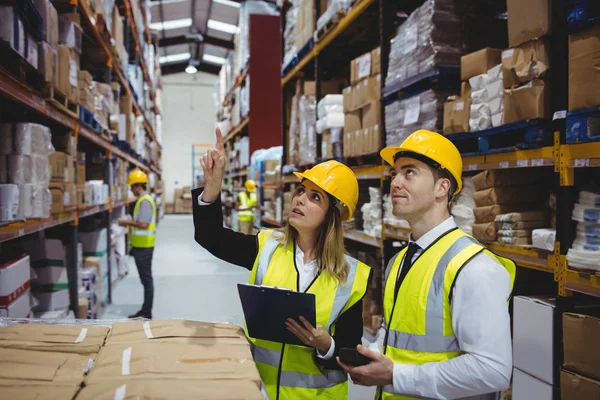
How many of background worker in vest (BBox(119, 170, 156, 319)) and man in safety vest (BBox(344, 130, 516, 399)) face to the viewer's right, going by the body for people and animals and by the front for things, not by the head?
0

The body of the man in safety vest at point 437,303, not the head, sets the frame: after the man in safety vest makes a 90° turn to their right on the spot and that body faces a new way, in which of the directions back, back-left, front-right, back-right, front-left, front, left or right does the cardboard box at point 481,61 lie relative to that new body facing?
front-right

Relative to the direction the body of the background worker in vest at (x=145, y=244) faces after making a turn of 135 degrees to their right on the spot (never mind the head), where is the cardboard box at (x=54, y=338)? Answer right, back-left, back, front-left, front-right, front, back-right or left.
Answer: back-right

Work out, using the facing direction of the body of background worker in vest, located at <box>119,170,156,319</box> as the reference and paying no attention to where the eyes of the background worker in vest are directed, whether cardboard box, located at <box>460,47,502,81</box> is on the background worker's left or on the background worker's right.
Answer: on the background worker's left

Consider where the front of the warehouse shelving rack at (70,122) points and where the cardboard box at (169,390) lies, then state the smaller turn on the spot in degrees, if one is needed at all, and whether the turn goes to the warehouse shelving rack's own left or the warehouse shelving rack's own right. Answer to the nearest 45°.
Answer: approximately 90° to the warehouse shelving rack's own right

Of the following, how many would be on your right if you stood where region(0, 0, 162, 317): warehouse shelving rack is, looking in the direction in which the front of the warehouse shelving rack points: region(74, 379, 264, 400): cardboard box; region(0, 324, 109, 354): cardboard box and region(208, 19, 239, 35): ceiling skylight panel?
2

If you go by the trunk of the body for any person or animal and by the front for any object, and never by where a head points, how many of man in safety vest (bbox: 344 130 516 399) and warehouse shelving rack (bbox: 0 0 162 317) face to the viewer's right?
1

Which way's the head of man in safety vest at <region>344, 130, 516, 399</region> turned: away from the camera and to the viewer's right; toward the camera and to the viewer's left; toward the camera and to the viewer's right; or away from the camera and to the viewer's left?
toward the camera and to the viewer's left

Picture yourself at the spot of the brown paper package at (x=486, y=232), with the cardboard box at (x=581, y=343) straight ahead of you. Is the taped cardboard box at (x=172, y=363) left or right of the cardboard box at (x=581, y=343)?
right

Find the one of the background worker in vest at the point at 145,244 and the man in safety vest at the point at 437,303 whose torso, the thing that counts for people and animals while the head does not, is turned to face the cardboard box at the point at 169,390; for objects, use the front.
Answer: the man in safety vest

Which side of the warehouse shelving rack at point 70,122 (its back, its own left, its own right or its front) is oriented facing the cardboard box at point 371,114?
front

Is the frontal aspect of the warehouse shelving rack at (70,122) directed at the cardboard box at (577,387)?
no

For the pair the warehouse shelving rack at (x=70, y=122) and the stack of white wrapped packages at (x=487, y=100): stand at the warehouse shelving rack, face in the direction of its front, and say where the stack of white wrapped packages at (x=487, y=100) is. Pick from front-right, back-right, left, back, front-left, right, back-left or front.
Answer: front-right

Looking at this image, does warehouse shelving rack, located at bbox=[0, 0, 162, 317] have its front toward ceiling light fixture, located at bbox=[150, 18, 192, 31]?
no

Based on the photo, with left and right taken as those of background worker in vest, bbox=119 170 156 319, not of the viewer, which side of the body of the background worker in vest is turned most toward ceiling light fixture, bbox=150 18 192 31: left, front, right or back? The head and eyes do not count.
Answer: right

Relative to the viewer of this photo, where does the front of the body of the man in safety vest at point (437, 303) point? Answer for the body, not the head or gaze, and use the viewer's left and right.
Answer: facing the viewer and to the left of the viewer

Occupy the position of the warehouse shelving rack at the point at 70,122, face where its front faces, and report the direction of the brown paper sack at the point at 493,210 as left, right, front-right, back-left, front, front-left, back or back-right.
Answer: front-right

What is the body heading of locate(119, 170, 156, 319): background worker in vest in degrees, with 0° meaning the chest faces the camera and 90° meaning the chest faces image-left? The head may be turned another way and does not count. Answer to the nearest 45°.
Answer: approximately 90°

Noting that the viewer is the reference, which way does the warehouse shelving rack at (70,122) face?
facing to the right of the viewer
